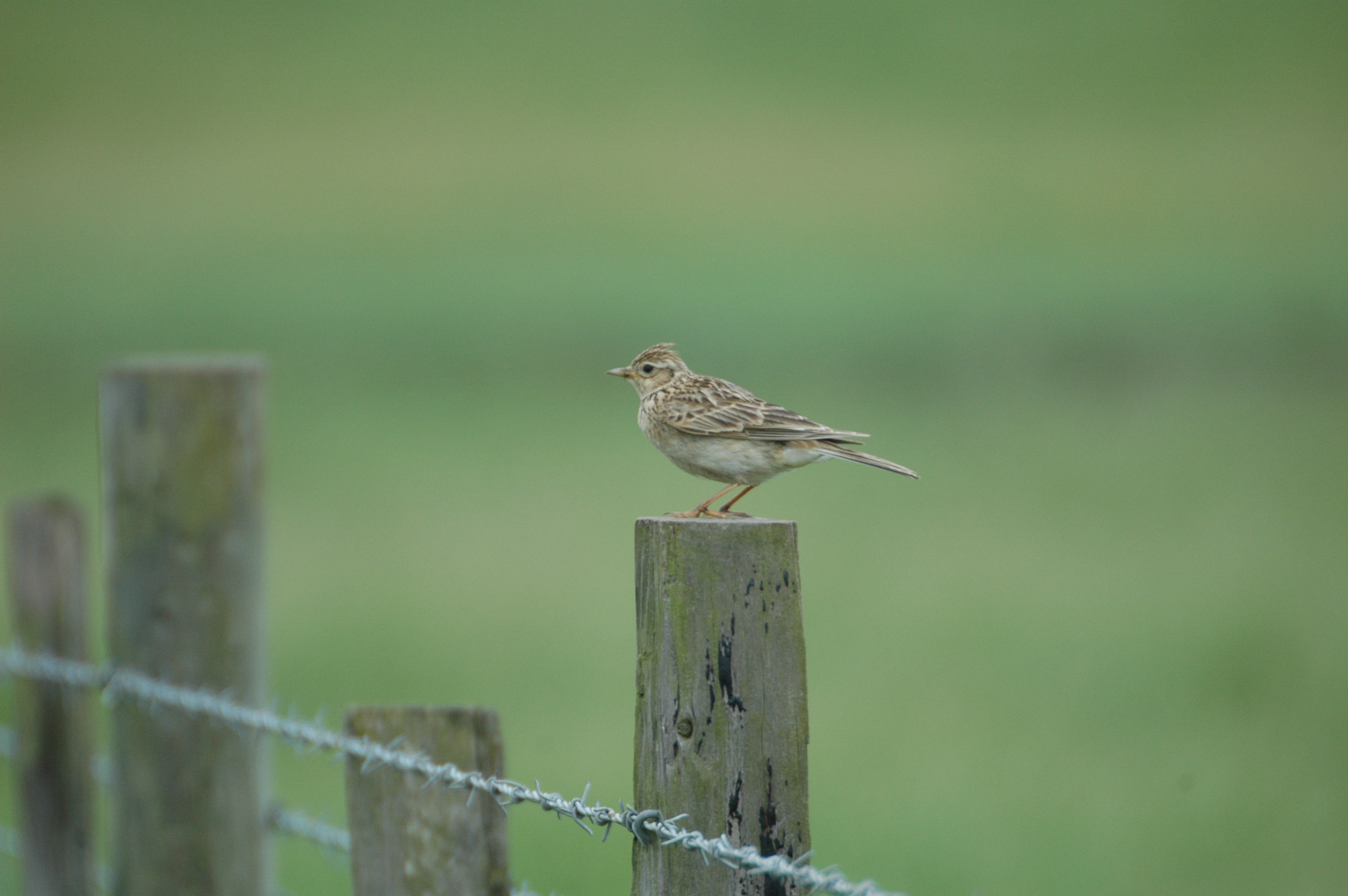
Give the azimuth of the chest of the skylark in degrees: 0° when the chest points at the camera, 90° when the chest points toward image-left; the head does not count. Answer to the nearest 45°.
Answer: approximately 90°

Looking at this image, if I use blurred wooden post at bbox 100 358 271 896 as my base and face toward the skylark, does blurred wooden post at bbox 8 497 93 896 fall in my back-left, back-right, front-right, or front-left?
back-left

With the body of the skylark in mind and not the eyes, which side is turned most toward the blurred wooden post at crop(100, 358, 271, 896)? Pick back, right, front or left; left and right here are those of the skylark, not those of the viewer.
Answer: front

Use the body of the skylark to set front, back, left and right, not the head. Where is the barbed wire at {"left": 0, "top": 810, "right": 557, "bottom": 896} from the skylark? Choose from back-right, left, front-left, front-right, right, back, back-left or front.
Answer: front

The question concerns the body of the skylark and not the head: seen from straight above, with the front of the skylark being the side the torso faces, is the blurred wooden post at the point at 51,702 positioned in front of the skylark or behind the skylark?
in front
